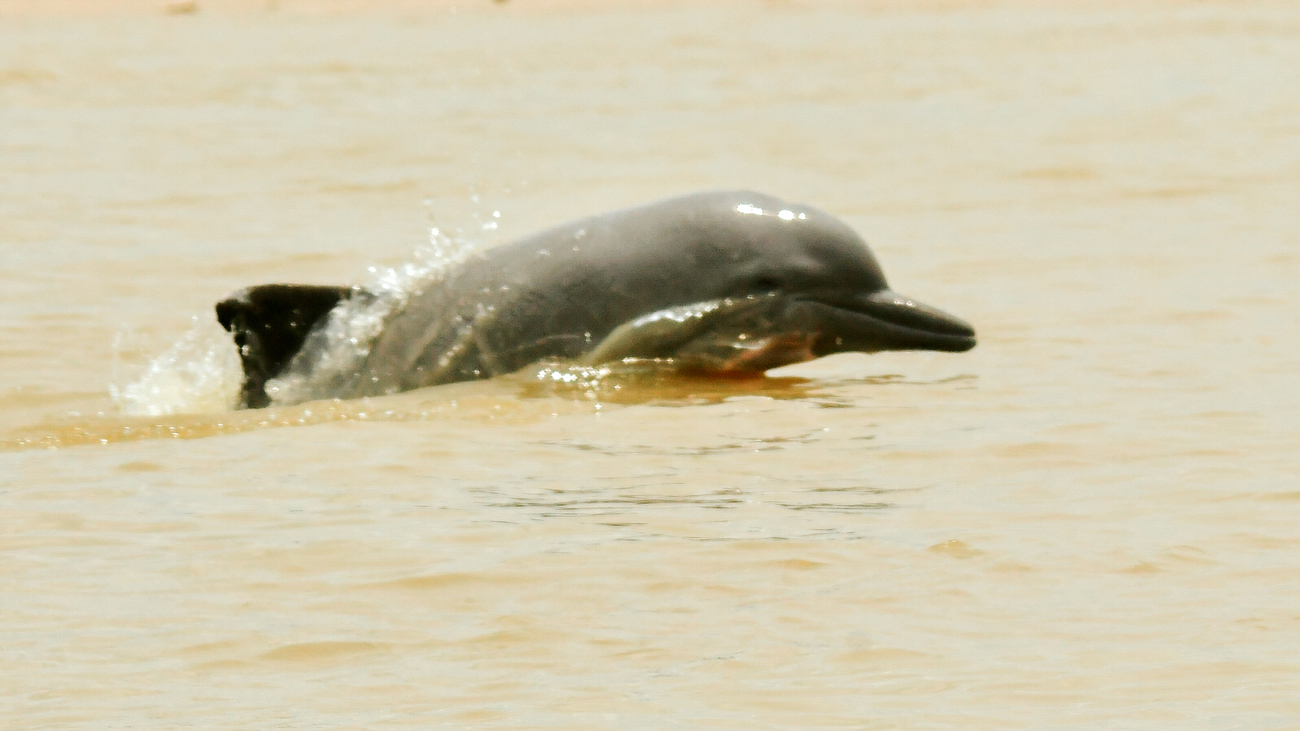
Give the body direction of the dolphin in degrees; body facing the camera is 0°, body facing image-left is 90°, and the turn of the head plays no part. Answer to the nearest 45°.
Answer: approximately 270°

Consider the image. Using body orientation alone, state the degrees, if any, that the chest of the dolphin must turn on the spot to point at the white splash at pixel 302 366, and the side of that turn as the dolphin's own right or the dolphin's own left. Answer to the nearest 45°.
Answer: approximately 180°

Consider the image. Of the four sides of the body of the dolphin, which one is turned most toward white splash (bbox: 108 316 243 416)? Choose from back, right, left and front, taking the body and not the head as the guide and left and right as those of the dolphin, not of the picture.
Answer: back
